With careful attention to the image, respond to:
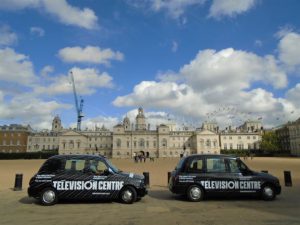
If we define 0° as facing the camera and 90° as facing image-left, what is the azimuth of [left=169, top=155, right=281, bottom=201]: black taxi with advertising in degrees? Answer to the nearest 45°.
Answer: approximately 270°

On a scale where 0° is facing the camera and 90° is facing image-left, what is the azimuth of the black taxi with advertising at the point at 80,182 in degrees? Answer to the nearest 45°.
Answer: approximately 270°

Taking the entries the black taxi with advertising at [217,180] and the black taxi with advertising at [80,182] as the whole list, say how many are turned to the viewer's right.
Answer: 2

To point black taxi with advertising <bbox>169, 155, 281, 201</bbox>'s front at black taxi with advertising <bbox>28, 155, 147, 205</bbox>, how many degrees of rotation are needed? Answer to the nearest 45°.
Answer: approximately 180°

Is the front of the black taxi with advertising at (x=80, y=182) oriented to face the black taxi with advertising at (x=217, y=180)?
yes
